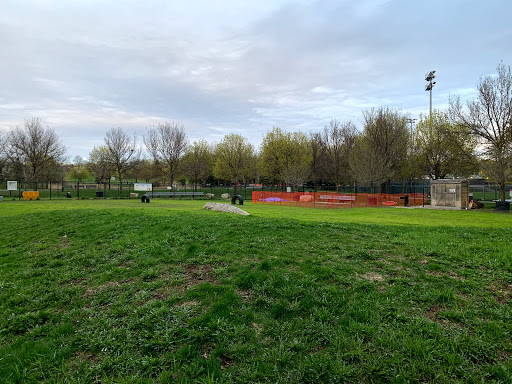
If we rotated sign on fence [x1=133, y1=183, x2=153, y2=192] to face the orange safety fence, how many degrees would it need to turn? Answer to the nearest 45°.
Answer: approximately 45° to its left

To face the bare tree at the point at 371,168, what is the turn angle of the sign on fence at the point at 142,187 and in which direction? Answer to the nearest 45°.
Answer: approximately 45° to its left

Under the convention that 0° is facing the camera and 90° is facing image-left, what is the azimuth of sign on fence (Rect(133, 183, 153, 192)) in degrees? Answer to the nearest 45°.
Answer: approximately 0°

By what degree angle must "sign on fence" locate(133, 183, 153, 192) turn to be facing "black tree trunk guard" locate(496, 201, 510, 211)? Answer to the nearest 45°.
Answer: approximately 45° to its left

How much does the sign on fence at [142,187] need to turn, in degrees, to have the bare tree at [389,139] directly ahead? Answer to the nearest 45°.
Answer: approximately 45° to its left

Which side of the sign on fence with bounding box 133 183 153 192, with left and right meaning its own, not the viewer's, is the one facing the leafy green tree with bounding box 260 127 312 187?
left

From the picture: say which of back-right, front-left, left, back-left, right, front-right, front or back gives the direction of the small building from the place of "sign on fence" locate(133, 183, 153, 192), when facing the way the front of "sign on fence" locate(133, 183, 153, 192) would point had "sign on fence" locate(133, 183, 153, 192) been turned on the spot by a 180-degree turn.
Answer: back-right

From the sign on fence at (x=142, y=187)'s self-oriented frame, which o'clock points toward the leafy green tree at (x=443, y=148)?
The leafy green tree is roughly at 10 o'clock from the sign on fence.

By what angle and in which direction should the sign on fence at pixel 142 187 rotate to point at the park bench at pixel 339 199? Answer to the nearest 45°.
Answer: approximately 45° to its left
